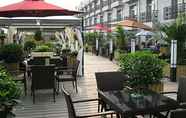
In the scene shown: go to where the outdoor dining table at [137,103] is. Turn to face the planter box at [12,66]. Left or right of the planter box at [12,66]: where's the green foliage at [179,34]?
right

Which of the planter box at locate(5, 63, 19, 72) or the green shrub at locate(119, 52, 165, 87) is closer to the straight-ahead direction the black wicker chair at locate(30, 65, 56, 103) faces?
the planter box

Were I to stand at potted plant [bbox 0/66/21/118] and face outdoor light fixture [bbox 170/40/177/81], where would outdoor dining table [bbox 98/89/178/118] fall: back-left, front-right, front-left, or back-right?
front-right

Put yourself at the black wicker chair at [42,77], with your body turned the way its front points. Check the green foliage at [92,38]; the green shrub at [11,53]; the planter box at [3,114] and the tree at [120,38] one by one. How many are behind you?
1

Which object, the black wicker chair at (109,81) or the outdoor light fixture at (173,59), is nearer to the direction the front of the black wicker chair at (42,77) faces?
the outdoor light fixture

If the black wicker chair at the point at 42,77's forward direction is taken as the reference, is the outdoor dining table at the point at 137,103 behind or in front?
behind

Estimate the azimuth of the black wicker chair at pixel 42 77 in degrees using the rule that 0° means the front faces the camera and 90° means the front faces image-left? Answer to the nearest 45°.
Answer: approximately 180°

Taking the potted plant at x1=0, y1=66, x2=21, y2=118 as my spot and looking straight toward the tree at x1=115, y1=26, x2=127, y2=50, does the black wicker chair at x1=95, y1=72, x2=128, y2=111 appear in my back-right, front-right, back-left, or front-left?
front-right

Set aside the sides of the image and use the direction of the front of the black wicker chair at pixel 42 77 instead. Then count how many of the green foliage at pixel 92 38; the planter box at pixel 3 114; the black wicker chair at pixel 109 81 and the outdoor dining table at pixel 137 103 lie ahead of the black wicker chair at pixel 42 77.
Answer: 1

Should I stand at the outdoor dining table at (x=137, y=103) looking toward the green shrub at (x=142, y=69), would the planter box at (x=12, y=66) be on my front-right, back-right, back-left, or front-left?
front-left

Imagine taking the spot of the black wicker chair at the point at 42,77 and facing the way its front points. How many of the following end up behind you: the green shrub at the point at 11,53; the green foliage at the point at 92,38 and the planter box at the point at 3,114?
1

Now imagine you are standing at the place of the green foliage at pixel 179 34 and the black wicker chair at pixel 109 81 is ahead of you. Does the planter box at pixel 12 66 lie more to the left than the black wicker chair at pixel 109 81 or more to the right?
right

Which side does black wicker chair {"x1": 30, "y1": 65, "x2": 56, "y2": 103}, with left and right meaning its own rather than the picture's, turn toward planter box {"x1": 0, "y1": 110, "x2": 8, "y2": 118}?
back

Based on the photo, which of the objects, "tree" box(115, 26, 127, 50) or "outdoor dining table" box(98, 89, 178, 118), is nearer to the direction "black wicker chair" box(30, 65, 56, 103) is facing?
the tree

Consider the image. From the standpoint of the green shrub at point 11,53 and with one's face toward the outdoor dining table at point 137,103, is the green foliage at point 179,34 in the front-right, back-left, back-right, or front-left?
front-left

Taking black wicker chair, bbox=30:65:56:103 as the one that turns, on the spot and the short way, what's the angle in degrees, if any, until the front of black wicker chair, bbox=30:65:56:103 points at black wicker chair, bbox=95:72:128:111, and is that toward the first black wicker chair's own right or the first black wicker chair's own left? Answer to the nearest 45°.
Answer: approximately 135° to the first black wicker chair's own right

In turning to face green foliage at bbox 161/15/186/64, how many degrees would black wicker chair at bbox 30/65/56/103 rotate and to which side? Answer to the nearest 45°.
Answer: approximately 45° to its right
